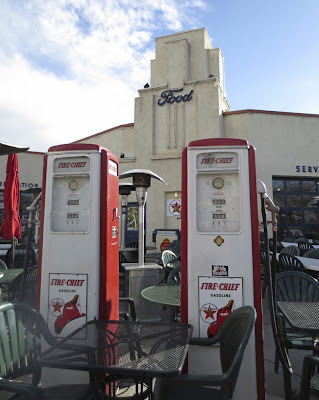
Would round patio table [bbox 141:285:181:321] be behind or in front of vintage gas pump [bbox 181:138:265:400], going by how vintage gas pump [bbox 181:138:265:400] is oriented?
behind

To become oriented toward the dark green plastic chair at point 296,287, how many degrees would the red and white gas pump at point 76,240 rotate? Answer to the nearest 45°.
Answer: approximately 90° to its left

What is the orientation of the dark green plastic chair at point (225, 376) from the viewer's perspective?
to the viewer's left

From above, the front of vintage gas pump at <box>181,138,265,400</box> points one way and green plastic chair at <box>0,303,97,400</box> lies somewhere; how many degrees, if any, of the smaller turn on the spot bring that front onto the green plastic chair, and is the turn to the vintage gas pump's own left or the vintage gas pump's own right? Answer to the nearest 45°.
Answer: approximately 45° to the vintage gas pump's own right
